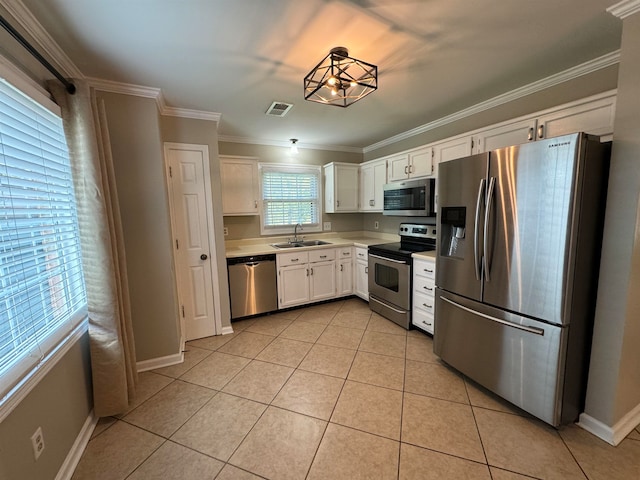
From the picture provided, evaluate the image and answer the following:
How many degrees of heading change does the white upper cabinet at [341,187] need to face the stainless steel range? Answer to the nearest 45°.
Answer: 0° — it already faces it

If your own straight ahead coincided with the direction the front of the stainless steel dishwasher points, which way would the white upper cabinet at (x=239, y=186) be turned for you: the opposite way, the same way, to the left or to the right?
the same way

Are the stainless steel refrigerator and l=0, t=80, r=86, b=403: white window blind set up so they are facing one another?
yes

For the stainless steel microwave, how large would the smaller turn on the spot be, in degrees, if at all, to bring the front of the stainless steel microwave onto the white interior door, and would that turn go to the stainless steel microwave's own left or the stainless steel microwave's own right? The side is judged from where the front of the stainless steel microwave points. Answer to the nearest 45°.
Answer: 0° — it already faces it

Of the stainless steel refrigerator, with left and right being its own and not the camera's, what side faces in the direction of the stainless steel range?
right

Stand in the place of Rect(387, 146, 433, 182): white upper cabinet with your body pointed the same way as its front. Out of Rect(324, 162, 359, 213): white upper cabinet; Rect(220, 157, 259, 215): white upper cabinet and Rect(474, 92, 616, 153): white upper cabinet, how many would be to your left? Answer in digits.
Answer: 1

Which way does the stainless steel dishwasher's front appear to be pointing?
toward the camera

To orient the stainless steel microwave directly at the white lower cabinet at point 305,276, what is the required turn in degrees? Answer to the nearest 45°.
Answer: approximately 45° to its right

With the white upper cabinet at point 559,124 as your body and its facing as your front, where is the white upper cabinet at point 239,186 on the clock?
the white upper cabinet at point 239,186 is roughly at 1 o'clock from the white upper cabinet at point 559,124.

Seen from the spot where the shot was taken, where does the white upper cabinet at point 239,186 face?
facing the viewer

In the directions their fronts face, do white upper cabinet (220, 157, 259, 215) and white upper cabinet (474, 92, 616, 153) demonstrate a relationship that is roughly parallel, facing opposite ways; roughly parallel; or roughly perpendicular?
roughly perpendicular

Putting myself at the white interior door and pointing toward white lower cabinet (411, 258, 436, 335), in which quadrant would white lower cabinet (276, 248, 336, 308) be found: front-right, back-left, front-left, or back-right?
front-left

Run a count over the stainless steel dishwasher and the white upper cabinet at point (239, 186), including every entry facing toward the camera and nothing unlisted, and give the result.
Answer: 2

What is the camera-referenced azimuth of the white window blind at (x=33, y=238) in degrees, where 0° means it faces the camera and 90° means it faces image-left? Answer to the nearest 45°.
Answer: approximately 315°

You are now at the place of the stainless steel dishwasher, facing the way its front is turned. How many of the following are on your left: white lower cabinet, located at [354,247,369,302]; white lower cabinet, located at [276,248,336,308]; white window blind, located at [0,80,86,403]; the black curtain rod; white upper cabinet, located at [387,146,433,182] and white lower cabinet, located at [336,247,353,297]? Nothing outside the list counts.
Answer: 4

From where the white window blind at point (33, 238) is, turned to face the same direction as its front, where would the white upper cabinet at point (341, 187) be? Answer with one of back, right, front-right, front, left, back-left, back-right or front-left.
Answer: front-left

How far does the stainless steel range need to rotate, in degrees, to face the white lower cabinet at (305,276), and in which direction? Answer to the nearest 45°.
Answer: approximately 45° to its right

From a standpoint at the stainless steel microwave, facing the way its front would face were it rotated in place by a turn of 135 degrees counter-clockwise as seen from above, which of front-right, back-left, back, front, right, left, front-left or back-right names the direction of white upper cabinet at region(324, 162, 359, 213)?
back-left
